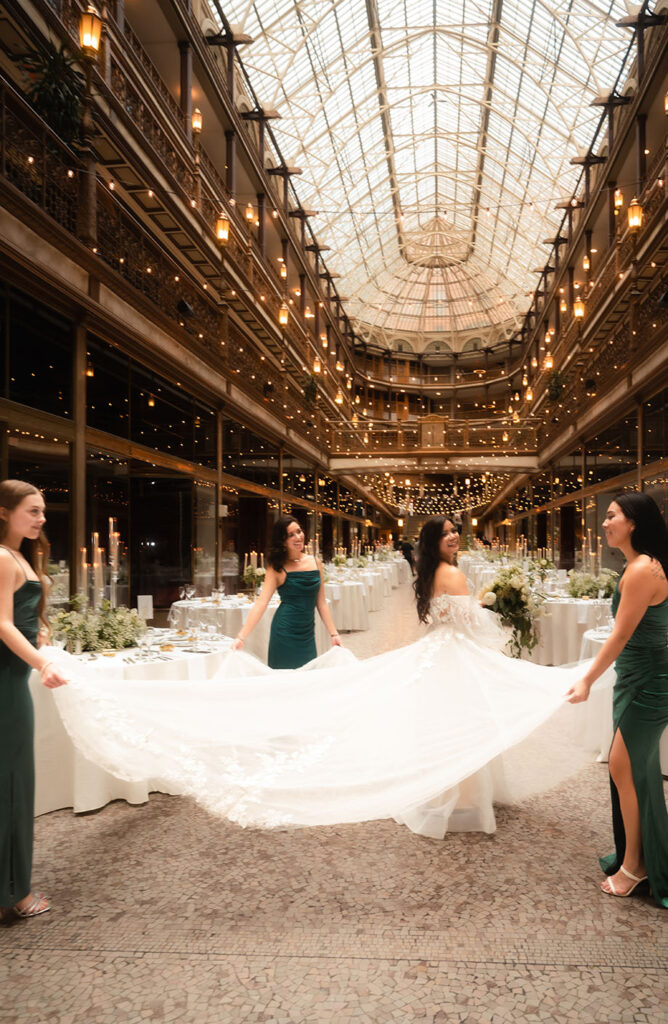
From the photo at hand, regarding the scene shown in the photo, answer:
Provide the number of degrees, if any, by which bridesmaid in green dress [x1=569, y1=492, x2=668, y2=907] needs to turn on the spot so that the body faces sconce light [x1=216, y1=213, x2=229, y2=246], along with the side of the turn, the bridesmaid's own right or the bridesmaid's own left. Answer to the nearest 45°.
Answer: approximately 45° to the bridesmaid's own right

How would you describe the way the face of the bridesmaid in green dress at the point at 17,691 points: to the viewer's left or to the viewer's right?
to the viewer's right

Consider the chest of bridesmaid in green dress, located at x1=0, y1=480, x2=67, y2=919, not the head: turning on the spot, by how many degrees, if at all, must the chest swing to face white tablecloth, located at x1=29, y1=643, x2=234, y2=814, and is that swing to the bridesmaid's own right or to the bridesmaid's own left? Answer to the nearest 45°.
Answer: approximately 90° to the bridesmaid's own left

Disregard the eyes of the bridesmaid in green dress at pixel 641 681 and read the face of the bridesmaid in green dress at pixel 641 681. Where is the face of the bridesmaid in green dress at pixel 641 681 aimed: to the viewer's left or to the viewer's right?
to the viewer's left

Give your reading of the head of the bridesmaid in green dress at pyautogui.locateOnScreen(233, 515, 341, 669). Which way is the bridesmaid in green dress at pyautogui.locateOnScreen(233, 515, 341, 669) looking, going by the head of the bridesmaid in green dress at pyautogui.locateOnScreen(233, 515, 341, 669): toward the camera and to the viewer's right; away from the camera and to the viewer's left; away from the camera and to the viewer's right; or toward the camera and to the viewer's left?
toward the camera and to the viewer's right

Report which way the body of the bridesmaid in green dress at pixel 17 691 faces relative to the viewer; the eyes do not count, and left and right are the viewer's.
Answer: facing to the right of the viewer

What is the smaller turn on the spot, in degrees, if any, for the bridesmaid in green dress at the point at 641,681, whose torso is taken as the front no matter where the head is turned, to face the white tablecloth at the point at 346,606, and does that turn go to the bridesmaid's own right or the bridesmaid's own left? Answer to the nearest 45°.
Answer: approximately 45° to the bridesmaid's own right

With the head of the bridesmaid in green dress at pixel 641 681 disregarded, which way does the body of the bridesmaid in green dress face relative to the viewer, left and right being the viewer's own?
facing to the left of the viewer

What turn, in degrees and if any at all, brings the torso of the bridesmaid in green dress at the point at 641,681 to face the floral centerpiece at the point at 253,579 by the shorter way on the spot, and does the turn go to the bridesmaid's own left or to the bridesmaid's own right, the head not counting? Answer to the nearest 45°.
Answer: approximately 45° to the bridesmaid's own right

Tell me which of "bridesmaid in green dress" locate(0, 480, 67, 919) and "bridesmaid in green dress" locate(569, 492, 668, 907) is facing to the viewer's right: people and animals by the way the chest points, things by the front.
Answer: "bridesmaid in green dress" locate(0, 480, 67, 919)

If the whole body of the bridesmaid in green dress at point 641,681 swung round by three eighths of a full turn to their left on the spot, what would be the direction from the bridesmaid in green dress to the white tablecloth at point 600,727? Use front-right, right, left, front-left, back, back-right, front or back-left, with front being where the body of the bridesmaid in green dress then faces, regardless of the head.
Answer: back-left

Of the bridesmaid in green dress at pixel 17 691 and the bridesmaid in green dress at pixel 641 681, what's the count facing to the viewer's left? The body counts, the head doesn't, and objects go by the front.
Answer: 1
